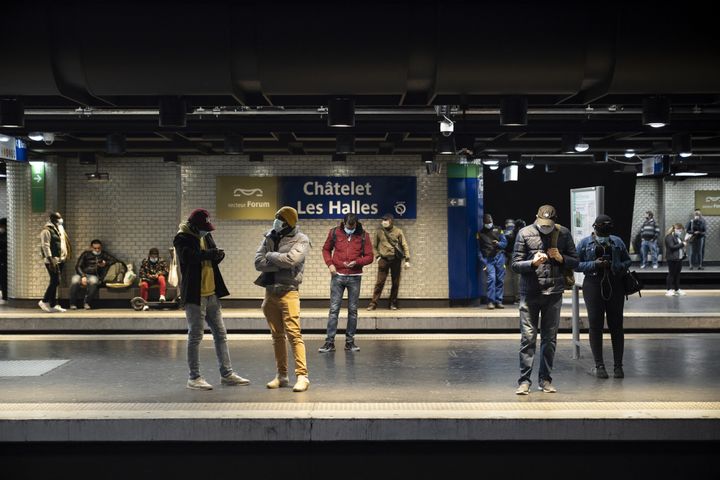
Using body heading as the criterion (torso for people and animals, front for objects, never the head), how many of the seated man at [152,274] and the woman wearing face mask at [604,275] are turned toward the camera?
2

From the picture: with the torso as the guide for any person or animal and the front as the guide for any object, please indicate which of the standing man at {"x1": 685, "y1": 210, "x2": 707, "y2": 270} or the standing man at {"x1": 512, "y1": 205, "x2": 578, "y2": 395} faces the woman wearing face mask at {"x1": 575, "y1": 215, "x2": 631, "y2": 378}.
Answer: the standing man at {"x1": 685, "y1": 210, "x2": 707, "y2": 270}

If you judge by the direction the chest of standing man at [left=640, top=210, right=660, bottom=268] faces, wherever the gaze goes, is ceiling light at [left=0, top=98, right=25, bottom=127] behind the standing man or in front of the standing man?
in front

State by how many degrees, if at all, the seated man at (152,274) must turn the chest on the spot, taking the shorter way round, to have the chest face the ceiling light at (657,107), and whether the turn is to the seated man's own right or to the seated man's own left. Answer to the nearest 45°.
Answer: approximately 45° to the seated man's own left

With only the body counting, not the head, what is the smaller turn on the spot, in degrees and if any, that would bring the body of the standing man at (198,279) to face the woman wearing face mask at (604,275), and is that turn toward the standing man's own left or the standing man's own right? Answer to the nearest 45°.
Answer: approximately 45° to the standing man's own left

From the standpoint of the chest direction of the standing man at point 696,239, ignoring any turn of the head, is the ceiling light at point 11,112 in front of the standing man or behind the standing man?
in front

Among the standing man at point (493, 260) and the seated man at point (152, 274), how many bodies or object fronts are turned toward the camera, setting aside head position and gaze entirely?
2
